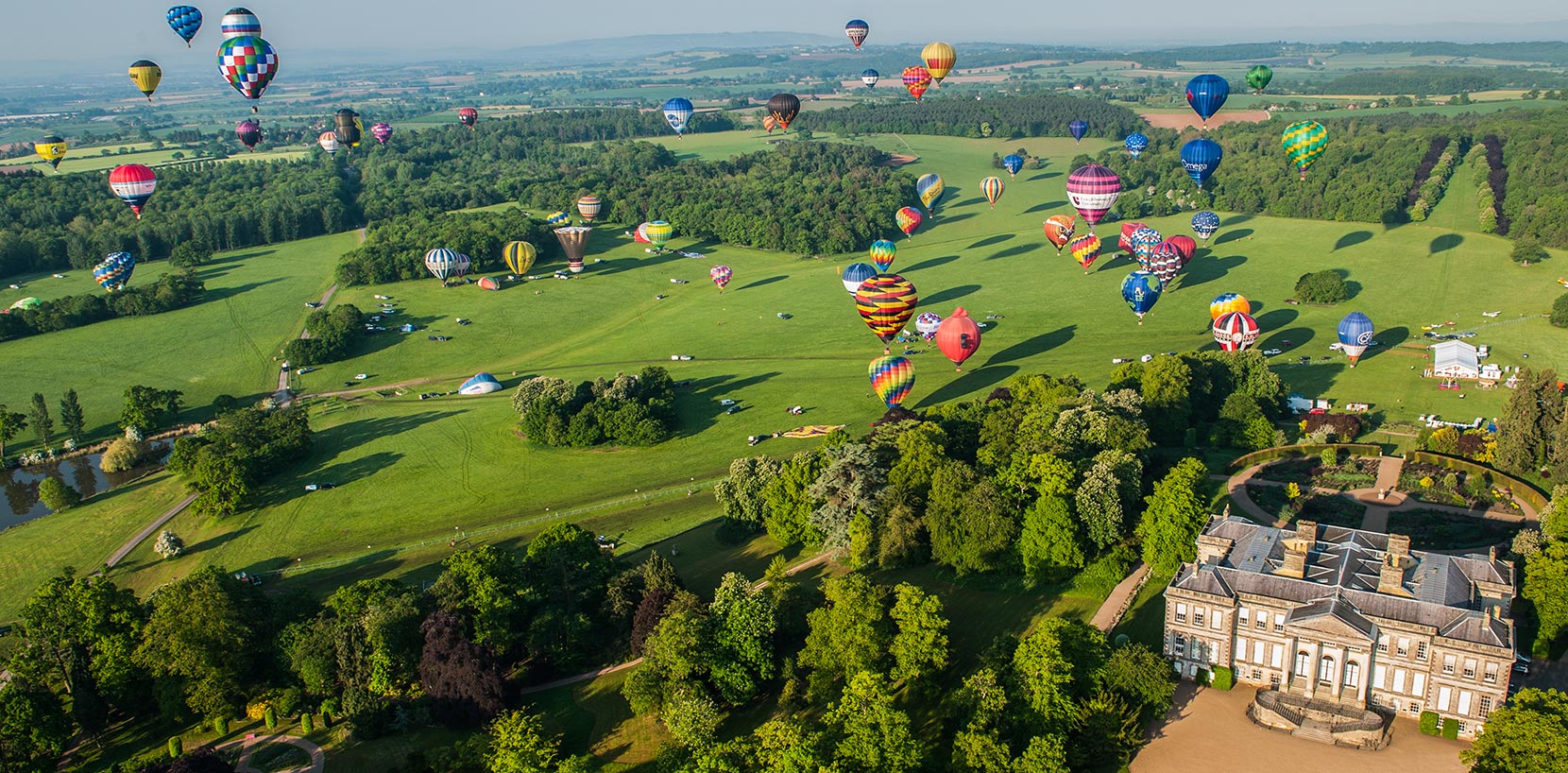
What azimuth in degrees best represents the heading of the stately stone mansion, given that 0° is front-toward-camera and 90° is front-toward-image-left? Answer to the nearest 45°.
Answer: approximately 0°

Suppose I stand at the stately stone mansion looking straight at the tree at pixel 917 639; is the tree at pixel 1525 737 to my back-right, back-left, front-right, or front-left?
back-left

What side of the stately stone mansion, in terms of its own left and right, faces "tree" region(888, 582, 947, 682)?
right

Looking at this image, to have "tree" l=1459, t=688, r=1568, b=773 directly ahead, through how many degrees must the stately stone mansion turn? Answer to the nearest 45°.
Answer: approximately 45° to its left
